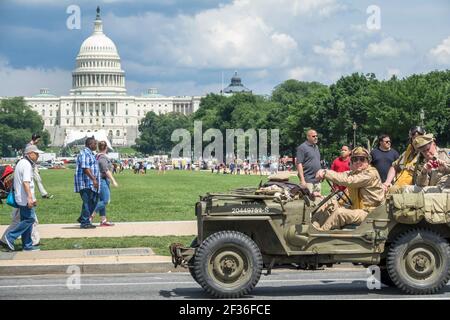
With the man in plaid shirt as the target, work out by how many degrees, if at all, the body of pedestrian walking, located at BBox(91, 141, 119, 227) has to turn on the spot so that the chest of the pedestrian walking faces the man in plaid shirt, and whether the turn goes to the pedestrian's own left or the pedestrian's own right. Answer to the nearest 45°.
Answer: approximately 90° to the pedestrian's own right

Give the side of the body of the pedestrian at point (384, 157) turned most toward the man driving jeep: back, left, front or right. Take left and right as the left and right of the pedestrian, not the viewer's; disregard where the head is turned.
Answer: front

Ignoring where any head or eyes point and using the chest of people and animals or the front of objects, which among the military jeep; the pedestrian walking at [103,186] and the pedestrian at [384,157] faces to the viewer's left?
the military jeep

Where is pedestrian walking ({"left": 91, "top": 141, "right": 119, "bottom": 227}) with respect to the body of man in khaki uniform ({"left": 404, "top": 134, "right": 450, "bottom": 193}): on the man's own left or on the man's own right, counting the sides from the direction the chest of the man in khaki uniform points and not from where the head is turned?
on the man's own right

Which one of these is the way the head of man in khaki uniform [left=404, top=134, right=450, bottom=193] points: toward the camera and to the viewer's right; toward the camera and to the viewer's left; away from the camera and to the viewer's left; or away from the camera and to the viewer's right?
toward the camera and to the viewer's left

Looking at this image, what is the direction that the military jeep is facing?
to the viewer's left

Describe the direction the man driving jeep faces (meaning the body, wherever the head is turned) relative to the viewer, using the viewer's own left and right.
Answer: facing to the left of the viewer

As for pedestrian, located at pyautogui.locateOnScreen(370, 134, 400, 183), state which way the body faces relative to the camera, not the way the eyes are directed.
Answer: toward the camera

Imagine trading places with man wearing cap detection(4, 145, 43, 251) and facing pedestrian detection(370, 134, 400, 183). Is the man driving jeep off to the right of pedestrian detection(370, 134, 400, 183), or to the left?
right

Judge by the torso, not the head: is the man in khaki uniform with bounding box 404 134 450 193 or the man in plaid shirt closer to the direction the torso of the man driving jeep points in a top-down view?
the man in plaid shirt
